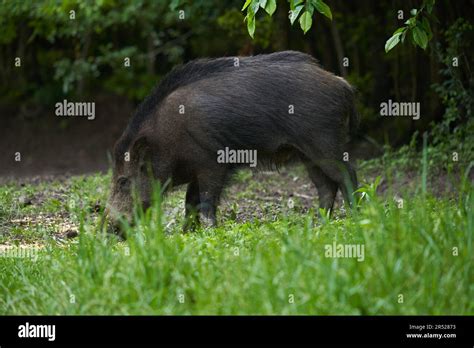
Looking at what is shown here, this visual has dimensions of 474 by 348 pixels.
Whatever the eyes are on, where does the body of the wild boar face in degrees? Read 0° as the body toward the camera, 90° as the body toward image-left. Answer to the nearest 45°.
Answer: approximately 90°
